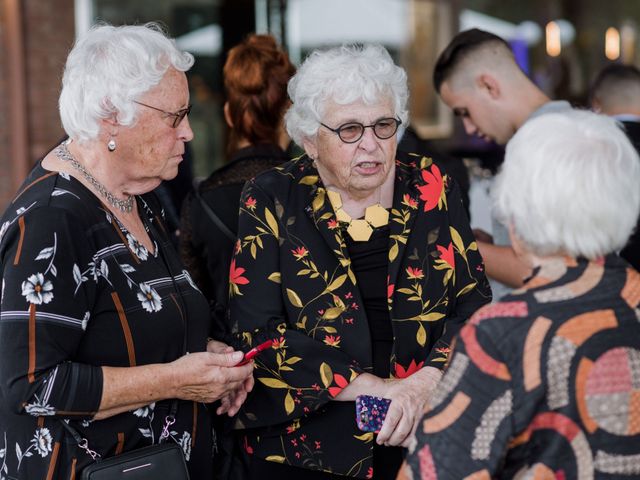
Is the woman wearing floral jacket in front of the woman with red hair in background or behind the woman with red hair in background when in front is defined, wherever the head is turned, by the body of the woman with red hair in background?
behind

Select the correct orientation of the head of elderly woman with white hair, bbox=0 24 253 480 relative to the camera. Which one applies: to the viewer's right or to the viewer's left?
to the viewer's right

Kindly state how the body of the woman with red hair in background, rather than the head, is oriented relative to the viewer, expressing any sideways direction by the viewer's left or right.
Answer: facing away from the viewer

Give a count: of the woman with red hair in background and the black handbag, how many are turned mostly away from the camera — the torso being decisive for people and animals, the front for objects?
1

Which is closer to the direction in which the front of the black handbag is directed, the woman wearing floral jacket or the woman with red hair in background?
the woman wearing floral jacket

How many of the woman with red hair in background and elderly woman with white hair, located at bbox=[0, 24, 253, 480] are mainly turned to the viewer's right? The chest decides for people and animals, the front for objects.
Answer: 1

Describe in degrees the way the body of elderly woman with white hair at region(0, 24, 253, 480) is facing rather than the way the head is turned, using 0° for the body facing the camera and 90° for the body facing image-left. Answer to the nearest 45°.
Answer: approximately 270°

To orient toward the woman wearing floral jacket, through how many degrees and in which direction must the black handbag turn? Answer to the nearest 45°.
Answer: approximately 90° to its left

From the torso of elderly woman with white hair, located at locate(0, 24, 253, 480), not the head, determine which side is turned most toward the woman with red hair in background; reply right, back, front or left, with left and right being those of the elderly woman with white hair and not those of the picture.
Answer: left

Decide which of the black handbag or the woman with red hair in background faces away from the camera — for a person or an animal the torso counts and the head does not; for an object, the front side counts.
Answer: the woman with red hair in background

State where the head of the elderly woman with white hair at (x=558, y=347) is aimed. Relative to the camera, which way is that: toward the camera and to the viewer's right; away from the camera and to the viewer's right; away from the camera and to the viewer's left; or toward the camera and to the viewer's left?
away from the camera and to the viewer's left

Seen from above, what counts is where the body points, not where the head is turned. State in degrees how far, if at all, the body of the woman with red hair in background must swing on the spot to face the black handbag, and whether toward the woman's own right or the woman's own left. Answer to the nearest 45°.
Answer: approximately 180°
